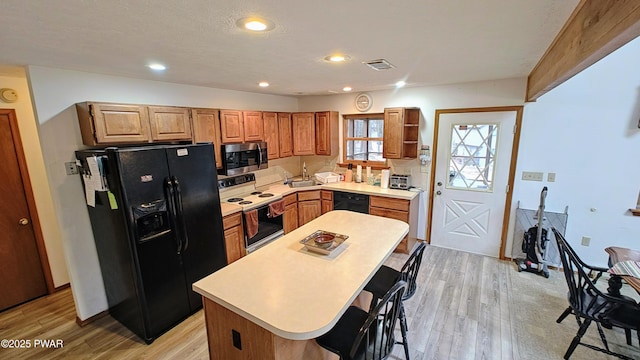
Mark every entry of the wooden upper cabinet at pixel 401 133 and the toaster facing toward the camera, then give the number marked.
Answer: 2

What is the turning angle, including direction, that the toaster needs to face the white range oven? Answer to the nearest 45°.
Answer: approximately 45° to its right

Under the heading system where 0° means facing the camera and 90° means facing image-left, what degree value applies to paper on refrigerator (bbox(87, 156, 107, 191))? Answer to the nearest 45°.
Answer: approximately 45°

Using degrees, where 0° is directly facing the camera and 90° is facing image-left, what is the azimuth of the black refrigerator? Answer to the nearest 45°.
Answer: approximately 315°

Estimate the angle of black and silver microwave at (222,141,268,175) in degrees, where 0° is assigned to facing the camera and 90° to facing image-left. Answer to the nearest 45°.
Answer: approximately 315°

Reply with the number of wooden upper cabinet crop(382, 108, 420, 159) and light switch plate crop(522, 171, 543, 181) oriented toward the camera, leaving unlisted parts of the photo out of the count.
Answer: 2

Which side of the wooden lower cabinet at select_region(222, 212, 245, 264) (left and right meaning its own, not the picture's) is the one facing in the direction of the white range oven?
left
